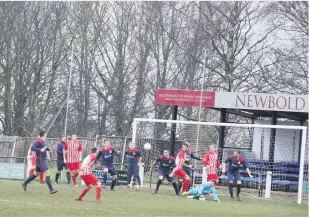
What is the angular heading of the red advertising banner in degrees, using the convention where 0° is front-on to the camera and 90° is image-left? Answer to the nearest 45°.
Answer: approximately 0°

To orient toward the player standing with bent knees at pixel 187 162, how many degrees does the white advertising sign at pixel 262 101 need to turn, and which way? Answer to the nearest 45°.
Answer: approximately 45° to its right

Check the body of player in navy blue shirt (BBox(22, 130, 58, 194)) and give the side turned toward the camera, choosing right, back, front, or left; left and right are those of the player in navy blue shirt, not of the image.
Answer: right

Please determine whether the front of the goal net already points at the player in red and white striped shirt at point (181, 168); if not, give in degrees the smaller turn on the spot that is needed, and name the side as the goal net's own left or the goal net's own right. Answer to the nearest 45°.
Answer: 0° — it already faces them

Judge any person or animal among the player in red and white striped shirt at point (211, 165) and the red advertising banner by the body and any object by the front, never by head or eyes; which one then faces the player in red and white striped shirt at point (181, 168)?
the red advertising banner

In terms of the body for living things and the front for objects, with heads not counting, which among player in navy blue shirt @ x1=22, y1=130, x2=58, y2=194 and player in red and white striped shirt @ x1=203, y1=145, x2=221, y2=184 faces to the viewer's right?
the player in navy blue shirt
